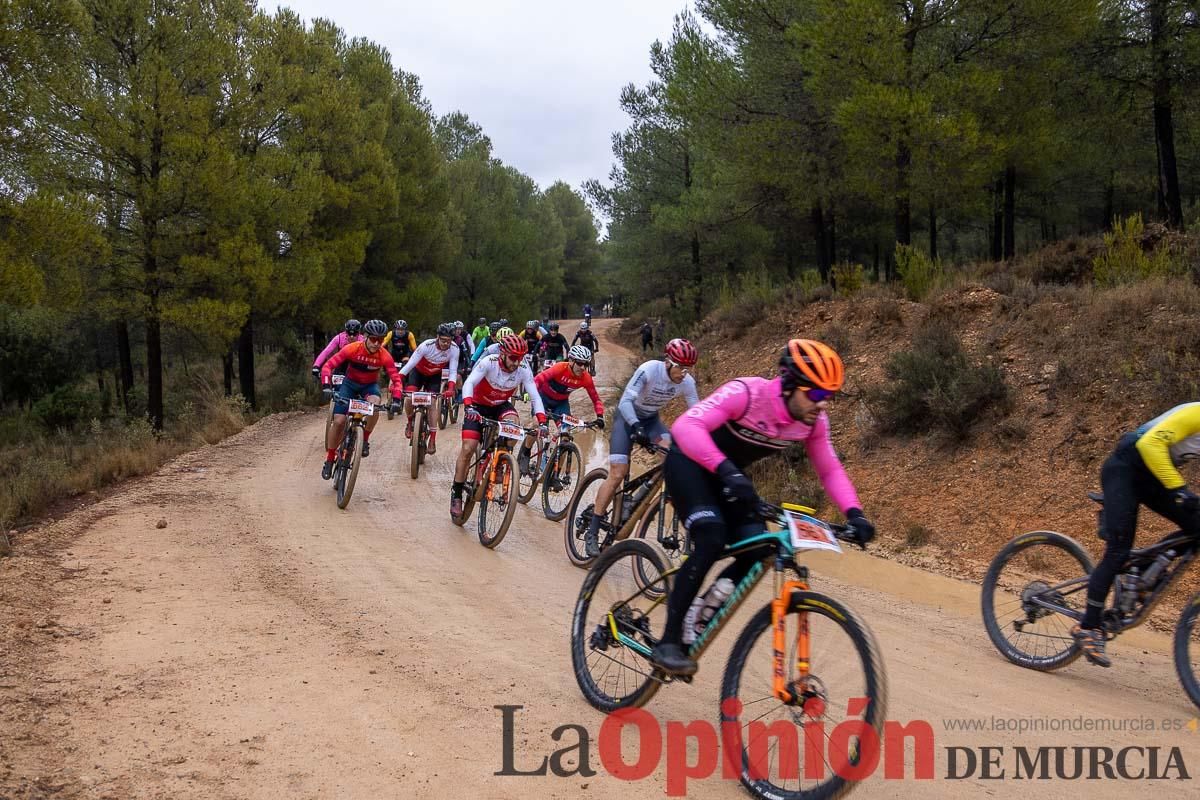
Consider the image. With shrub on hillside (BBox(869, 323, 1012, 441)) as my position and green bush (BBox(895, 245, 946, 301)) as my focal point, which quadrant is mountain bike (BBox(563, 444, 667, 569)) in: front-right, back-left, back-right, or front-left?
back-left

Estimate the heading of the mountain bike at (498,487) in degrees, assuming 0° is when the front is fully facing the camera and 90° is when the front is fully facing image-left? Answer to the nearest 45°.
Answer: approximately 315°

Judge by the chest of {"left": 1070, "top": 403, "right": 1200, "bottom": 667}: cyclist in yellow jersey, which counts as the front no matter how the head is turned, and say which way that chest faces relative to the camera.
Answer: to the viewer's right

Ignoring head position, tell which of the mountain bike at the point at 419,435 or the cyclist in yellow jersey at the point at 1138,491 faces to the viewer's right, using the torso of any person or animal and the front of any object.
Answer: the cyclist in yellow jersey

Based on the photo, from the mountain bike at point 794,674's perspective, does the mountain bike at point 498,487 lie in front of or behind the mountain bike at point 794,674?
behind

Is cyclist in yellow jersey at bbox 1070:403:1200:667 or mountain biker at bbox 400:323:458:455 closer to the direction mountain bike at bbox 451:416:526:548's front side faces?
the cyclist in yellow jersey

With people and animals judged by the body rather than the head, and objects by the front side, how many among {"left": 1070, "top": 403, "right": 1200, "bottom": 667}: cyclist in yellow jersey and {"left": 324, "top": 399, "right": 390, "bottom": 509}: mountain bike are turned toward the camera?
1

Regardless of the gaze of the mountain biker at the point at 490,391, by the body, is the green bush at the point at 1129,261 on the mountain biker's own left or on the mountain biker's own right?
on the mountain biker's own left
